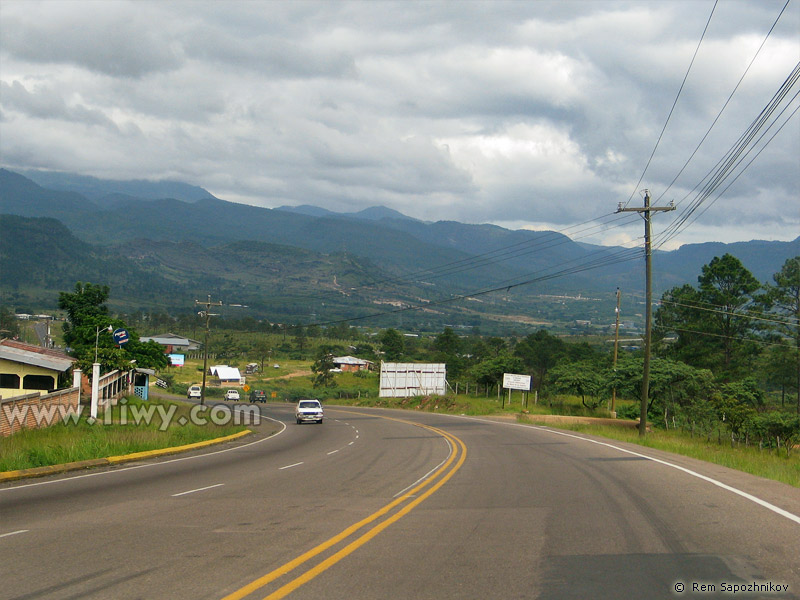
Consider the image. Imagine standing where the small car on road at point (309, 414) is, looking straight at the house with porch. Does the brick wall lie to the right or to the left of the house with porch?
left

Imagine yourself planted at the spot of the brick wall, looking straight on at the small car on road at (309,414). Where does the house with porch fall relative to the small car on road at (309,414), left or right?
left

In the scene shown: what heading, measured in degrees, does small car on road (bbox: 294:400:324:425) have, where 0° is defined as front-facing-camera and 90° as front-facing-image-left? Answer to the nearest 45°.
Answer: approximately 0°

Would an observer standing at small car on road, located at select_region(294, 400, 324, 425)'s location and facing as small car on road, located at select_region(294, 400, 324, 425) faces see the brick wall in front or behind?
in front

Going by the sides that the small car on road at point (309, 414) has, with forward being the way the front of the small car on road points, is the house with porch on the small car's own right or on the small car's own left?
on the small car's own right

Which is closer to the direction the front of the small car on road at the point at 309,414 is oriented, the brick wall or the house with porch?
the brick wall
